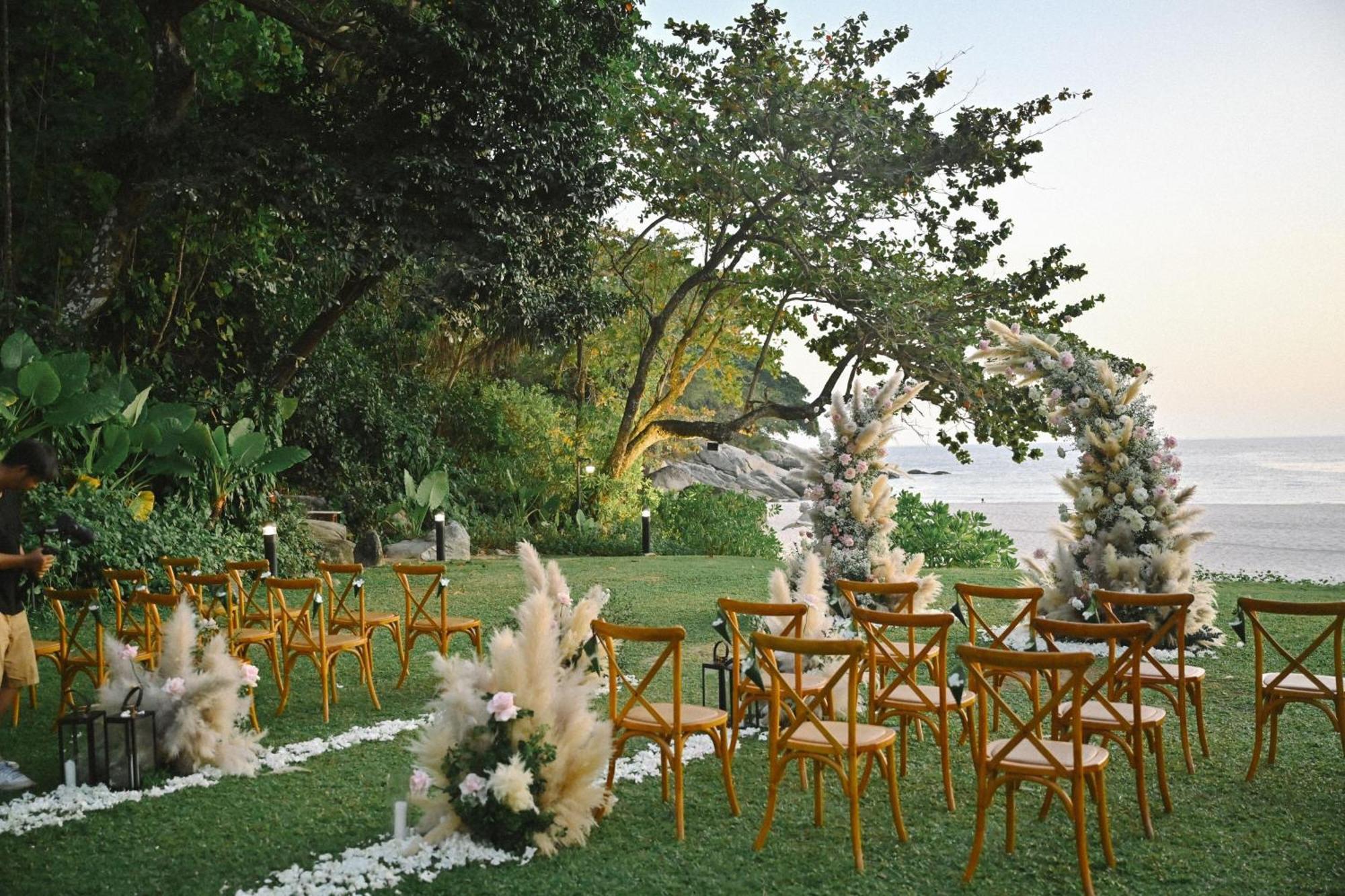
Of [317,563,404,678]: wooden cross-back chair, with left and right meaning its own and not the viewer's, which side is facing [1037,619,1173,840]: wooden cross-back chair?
right

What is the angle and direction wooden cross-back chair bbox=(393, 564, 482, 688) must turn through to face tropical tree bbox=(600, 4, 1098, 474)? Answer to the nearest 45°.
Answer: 0° — it already faces it

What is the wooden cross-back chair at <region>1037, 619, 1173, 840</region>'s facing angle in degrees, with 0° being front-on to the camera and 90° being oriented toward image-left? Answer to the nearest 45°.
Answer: approximately 225°

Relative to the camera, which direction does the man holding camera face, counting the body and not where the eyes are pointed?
to the viewer's right

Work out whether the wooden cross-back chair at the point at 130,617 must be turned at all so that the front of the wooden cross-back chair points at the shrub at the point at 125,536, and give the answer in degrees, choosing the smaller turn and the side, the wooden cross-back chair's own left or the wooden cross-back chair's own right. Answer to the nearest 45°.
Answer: approximately 45° to the wooden cross-back chair's own left

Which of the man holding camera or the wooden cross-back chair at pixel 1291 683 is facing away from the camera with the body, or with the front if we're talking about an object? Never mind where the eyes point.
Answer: the wooden cross-back chair

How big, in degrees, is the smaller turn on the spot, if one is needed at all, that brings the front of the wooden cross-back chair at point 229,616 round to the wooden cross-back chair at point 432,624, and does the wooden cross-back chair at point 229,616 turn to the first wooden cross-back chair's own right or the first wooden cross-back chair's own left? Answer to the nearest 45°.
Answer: approximately 45° to the first wooden cross-back chair's own right

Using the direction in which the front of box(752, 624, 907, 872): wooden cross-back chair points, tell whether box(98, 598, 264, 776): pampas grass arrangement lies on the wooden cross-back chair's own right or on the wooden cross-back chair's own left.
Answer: on the wooden cross-back chair's own left

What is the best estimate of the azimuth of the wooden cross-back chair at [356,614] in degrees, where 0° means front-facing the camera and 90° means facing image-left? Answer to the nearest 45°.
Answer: approximately 225°

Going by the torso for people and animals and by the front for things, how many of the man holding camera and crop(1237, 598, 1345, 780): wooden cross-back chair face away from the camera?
1

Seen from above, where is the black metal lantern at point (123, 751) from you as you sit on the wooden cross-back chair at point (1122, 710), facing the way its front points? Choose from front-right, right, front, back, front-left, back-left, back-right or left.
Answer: back-left
